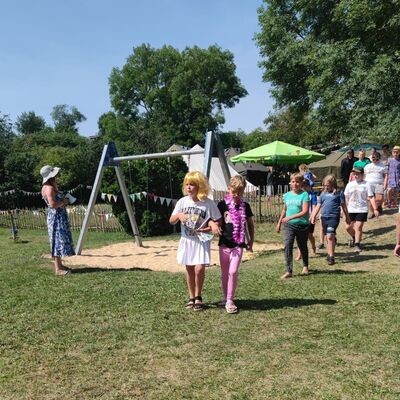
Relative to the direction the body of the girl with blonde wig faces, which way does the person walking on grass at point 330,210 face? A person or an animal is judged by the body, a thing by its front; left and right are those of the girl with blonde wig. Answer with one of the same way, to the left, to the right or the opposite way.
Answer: the same way

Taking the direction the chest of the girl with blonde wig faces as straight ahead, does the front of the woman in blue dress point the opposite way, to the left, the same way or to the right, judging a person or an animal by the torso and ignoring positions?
to the left

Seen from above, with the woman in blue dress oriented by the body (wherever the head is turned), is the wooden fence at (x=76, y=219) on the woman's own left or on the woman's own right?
on the woman's own left

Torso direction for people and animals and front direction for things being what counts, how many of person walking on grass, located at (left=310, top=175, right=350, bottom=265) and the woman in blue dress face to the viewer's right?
1

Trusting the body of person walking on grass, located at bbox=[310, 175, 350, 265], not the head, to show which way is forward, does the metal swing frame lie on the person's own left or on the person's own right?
on the person's own right

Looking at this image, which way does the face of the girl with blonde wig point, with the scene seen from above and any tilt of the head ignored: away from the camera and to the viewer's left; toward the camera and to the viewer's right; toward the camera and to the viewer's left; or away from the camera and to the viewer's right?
toward the camera and to the viewer's left

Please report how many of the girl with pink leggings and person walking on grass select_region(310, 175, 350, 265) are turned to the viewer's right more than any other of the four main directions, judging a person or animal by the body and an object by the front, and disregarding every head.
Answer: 0

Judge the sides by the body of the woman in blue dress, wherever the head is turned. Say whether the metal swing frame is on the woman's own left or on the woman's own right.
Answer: on the woman's own left

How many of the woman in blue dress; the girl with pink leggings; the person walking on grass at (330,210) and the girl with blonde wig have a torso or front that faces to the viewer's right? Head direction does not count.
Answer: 1

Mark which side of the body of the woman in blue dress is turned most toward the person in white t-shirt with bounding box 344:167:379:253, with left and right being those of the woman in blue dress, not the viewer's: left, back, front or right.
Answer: front

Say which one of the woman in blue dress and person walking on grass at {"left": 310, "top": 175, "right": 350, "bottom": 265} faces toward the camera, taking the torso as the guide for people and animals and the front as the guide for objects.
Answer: the person walking on grass

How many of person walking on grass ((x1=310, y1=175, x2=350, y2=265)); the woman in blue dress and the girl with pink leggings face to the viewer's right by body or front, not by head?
1

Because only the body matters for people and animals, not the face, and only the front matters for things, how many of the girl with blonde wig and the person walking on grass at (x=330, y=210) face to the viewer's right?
0

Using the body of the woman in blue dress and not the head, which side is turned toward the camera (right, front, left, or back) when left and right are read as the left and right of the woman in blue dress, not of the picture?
right

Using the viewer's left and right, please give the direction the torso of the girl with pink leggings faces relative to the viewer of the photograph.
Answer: facing the viewer
